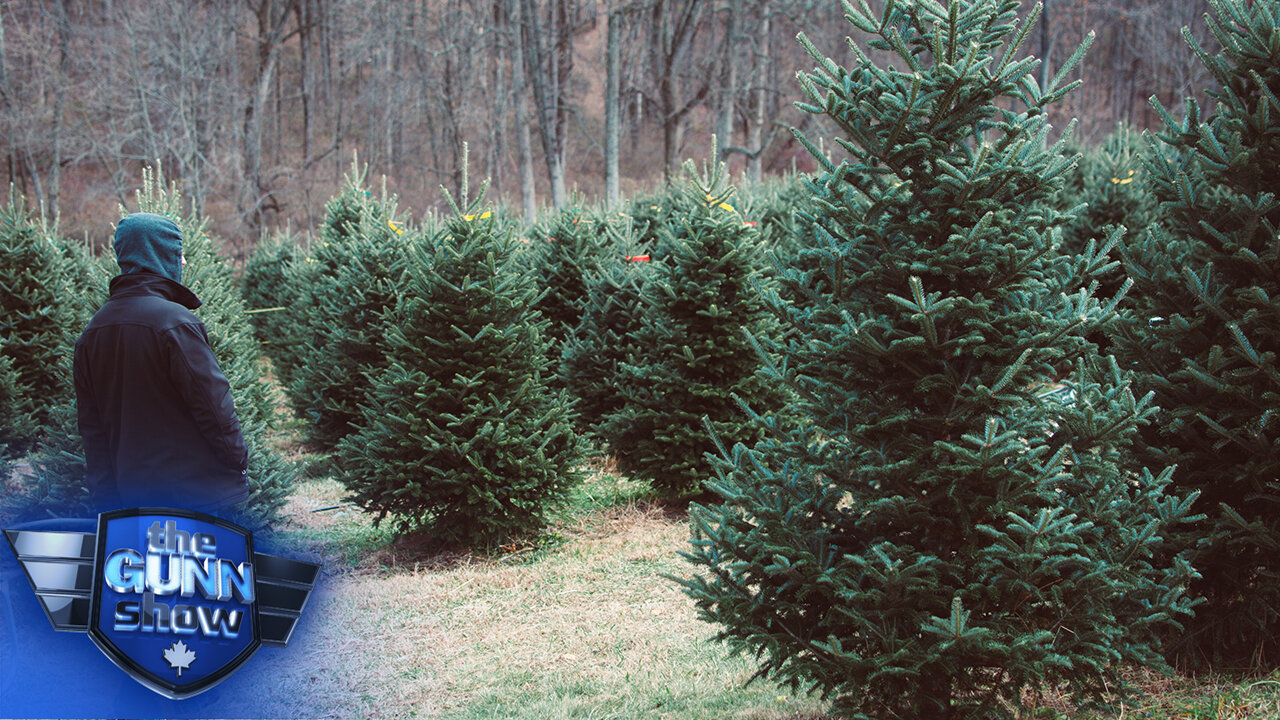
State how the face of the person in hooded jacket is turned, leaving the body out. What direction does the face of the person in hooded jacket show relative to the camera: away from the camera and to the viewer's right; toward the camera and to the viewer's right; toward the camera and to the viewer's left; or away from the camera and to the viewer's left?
away from the camera and to the viewer's right

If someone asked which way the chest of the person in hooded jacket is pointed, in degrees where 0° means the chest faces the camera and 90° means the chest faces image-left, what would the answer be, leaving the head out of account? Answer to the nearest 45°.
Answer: approximately 225°

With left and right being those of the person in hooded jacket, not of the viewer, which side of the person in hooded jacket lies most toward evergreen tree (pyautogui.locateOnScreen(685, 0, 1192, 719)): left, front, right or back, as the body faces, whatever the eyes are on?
right

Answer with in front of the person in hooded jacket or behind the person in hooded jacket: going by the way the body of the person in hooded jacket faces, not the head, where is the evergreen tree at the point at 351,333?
in front

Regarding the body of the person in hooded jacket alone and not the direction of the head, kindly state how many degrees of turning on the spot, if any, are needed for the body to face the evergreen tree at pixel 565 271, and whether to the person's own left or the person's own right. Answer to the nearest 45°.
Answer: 0° — they already face it

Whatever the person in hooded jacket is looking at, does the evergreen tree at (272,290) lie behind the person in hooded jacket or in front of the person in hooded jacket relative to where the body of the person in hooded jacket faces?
in front
